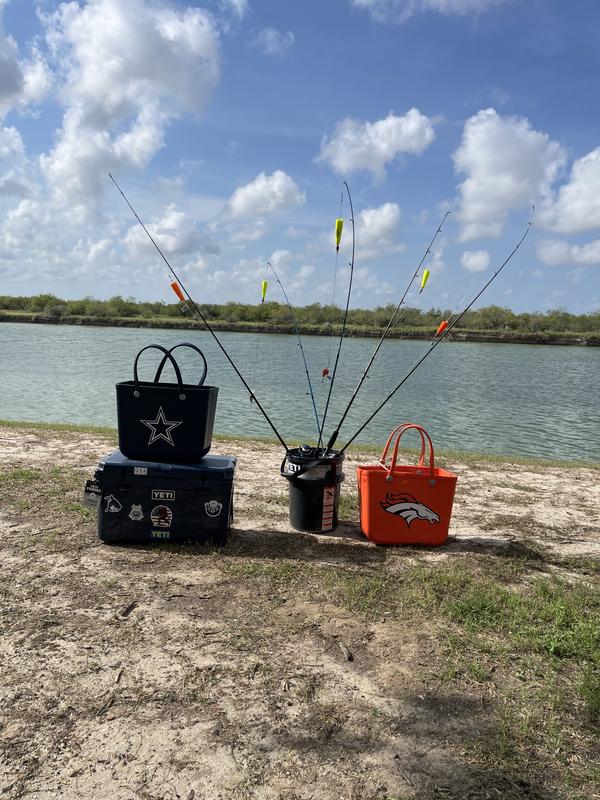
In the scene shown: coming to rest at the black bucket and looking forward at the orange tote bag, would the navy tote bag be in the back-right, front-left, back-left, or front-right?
back-right

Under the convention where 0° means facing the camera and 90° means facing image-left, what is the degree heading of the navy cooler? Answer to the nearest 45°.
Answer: approximately 0°

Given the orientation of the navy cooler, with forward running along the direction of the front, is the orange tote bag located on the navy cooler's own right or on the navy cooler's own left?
on the navy cooler's own left
